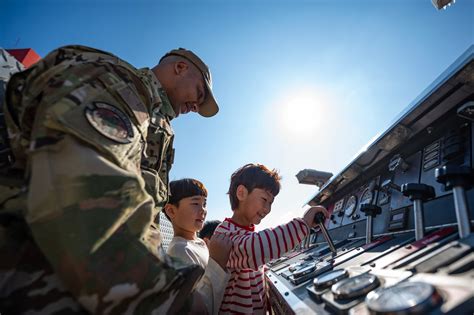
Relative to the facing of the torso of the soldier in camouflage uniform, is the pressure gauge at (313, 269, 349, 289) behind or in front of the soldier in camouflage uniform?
in front

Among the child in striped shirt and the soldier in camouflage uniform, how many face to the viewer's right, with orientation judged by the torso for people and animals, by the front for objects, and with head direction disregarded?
2

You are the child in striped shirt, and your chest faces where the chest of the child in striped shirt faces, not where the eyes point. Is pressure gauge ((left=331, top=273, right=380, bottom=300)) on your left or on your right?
on your right

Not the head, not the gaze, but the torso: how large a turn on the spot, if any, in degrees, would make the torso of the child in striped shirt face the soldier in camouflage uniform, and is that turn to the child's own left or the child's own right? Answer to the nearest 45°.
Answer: approximately 90° to the child's own right

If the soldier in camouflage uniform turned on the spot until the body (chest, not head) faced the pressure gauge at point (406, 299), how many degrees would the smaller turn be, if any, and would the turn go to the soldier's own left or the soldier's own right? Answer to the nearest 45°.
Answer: approximately 45° to the soldier's own right

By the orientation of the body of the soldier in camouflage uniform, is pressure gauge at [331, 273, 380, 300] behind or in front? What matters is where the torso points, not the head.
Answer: in front

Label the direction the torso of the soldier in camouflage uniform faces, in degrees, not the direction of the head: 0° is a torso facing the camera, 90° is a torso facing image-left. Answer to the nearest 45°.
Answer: approximately 270°

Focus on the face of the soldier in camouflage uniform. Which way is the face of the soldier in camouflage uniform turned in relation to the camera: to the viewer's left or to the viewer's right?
to the viewer's right

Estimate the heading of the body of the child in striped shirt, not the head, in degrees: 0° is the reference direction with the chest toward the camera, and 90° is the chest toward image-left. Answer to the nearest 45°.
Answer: approximately 270°

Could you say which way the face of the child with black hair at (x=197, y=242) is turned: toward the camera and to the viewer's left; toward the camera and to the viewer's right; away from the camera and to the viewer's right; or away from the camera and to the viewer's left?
toward the camera and to the viewer's right
